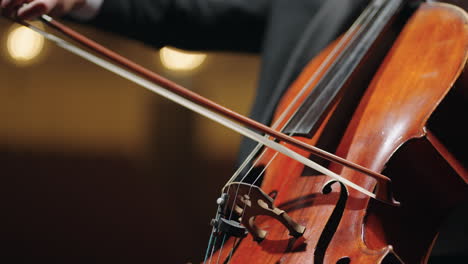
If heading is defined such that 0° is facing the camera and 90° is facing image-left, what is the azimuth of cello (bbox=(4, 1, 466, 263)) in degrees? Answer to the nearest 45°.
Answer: approximately 45°
